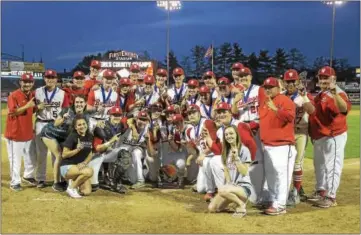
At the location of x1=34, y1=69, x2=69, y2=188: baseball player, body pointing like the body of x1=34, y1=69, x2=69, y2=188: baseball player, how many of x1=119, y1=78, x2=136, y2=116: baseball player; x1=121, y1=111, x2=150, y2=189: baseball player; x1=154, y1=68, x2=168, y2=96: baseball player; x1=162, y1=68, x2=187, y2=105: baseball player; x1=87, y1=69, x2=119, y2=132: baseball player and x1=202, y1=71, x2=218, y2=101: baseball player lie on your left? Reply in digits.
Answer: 6

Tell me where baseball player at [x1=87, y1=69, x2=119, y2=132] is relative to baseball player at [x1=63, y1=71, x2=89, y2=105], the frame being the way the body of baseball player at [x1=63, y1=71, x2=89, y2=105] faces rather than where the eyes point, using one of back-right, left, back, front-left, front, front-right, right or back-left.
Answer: front-left

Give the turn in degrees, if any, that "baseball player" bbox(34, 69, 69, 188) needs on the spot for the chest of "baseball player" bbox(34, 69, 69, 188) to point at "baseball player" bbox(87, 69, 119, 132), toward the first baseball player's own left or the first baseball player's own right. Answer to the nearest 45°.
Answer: approximately 90° to the first baseball player's own left

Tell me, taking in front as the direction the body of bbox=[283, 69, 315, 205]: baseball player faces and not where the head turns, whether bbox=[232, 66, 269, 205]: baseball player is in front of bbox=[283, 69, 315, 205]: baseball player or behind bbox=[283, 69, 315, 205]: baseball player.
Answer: in front

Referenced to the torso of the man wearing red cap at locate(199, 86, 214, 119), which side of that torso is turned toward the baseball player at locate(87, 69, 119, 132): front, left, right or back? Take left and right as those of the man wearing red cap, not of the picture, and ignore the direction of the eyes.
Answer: right

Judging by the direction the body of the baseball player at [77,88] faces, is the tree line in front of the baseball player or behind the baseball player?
behind

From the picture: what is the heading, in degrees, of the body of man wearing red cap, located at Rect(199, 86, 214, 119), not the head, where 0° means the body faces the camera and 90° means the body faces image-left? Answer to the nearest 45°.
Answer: approximately 0°

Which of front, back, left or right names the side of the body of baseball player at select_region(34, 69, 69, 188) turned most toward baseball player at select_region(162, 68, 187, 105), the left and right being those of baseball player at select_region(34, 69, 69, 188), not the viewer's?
left

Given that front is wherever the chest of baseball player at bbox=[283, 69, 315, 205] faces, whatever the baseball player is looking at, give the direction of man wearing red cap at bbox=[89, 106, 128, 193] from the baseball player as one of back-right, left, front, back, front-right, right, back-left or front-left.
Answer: front-right

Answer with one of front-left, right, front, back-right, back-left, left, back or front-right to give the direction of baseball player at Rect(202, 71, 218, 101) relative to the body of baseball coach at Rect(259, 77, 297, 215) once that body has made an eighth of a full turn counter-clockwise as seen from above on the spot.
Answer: back-right

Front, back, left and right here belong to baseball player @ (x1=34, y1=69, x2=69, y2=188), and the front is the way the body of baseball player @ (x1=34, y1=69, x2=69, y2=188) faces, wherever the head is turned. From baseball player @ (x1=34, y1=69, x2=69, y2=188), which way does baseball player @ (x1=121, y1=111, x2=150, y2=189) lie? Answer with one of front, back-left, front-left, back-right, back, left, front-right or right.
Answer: left
